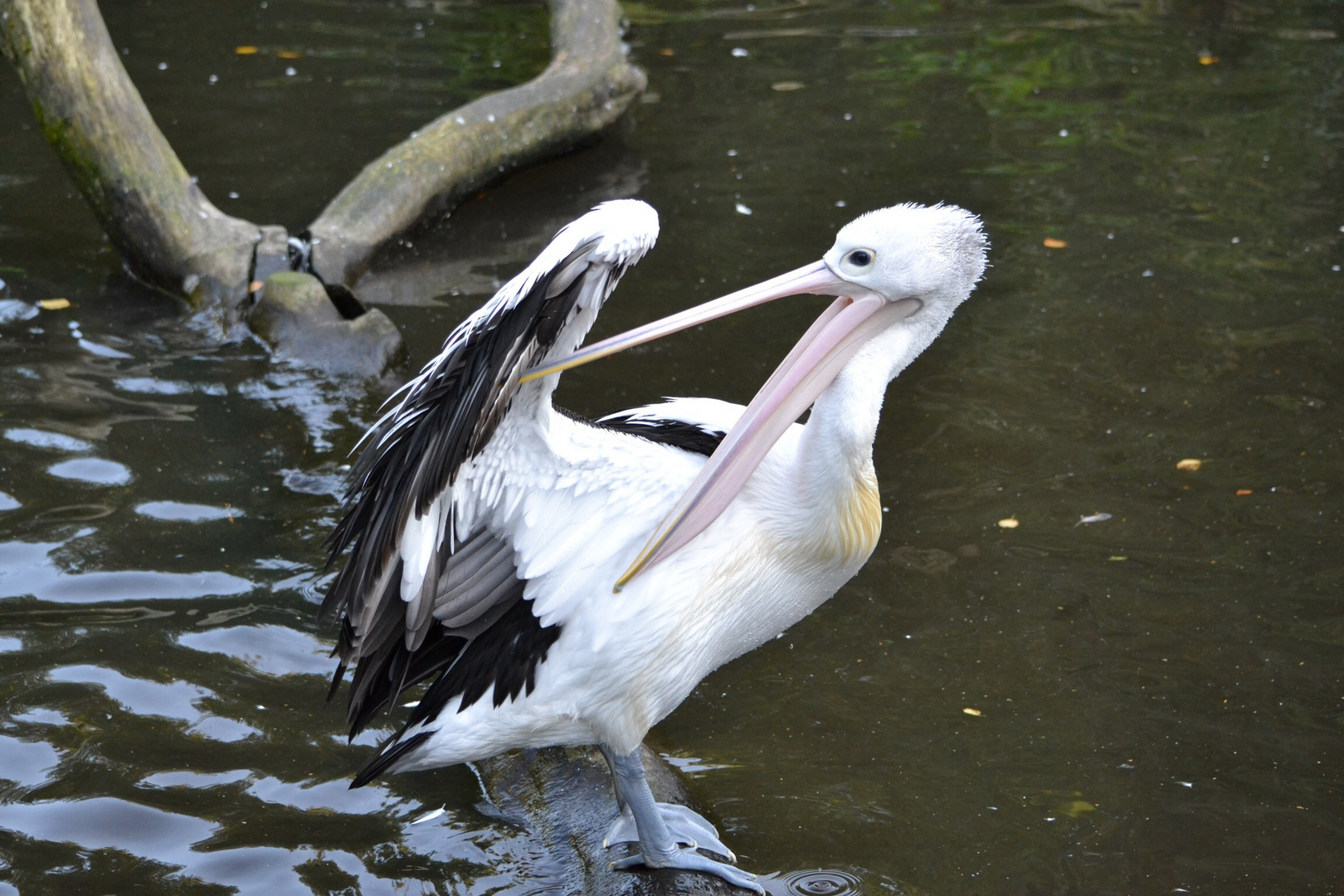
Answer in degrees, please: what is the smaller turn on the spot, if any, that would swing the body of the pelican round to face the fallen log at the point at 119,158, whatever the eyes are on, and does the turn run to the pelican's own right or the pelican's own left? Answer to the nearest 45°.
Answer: approximately 135° to the pelican's own left

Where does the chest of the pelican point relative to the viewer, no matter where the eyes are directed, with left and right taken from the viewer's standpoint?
facing to the right of the viewer
